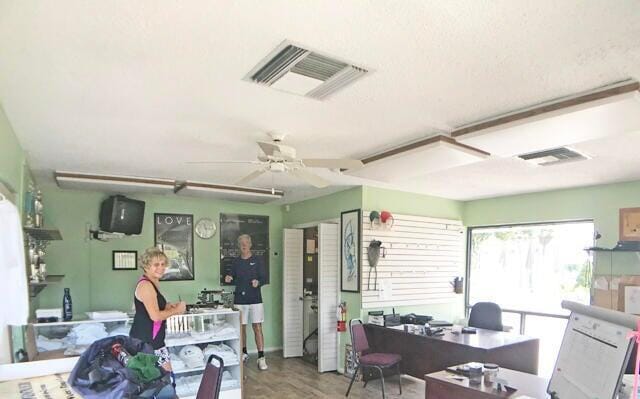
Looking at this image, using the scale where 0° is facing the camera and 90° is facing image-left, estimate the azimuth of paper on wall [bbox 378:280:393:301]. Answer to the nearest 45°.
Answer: approximately 0°

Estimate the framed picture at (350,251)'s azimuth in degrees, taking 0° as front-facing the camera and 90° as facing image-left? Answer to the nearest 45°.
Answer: approximately 45°

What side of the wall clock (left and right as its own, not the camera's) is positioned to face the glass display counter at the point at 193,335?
front

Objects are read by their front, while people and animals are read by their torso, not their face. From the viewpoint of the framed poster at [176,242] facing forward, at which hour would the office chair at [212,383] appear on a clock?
The office chair is roughly at 12 o'clock from the framed poster.

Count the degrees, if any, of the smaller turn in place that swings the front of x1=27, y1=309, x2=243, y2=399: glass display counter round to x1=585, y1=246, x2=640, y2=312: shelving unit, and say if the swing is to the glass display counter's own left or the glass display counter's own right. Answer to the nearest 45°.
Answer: approximately 90° to the glass display counter's own left

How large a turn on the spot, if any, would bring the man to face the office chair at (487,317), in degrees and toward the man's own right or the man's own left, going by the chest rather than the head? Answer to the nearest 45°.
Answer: approximately 45° to the man's own left

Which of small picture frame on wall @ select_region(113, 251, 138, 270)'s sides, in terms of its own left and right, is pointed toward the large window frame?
left

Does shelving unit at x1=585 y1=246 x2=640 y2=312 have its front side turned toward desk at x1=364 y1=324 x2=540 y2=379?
yes

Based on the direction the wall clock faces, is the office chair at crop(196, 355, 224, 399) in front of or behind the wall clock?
in front

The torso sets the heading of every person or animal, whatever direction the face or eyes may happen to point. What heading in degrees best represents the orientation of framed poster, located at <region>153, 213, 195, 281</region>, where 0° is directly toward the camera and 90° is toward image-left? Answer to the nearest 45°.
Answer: approximately 0°

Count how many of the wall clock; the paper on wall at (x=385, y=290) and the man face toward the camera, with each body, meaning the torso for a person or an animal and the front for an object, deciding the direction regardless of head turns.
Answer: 3
